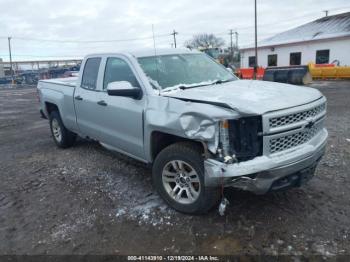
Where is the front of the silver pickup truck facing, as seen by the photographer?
facing the viewer and to the right of the viewer

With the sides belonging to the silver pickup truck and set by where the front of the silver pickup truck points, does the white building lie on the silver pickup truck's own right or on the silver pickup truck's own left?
on the silver pickup truck's own left
